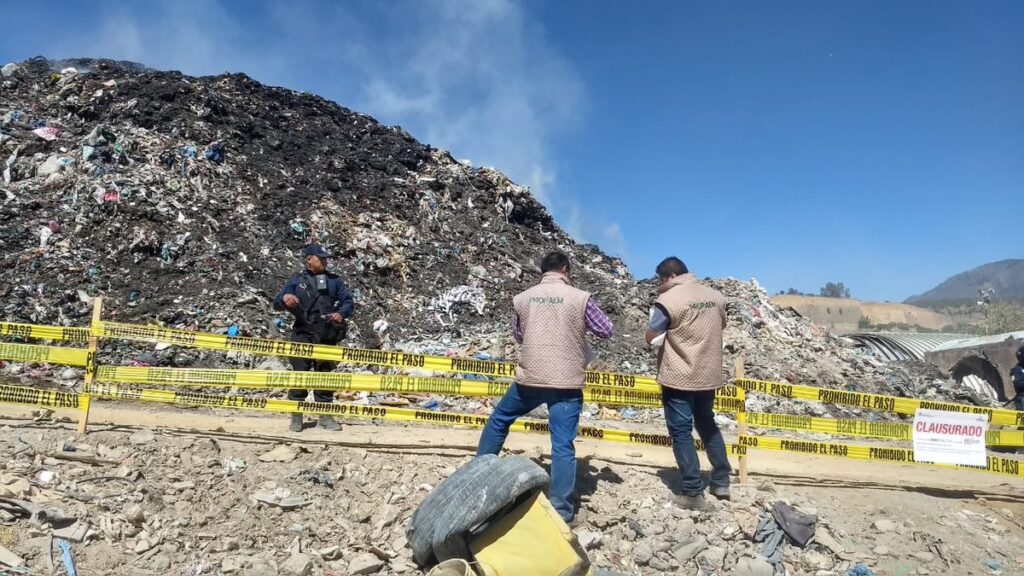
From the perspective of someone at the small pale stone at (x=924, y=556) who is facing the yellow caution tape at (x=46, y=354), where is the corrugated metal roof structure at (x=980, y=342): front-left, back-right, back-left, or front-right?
back-right

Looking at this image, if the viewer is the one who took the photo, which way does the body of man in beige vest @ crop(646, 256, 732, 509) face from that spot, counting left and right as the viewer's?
facing away from the viewer and to the left of the viewer

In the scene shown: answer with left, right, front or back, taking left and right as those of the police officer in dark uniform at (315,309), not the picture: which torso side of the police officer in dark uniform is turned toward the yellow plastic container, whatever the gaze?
front

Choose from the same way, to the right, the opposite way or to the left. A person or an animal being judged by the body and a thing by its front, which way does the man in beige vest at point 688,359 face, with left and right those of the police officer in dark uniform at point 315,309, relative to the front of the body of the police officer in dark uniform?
the opposite way

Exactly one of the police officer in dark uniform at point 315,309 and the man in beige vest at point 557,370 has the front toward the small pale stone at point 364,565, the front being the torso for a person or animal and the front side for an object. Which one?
the police officer in dark uniform

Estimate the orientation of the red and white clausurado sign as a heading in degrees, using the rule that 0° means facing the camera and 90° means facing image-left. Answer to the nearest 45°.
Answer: approximately 0°

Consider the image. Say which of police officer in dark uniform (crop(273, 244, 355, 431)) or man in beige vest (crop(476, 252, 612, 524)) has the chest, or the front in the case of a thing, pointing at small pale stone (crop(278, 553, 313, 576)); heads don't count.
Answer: the police officer in dark uniform

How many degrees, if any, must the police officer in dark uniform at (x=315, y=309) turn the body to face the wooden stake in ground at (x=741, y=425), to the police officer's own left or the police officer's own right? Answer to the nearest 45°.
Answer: approximately 45° to the police officer's own left

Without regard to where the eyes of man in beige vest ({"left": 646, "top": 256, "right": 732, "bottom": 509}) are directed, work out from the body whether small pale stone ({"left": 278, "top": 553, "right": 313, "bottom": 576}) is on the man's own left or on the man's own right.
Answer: on the man's own left

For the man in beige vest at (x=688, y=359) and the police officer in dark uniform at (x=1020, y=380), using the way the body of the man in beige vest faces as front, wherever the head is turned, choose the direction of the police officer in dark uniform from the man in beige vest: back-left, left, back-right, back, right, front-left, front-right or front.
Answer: right

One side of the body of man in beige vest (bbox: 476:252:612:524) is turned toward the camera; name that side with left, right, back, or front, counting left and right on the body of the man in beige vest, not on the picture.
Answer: back

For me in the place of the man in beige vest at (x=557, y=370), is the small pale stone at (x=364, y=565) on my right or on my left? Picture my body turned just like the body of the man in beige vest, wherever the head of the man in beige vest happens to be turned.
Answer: on my left

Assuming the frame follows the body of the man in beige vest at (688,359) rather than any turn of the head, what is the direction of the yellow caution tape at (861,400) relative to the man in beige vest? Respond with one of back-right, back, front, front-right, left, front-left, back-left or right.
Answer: right

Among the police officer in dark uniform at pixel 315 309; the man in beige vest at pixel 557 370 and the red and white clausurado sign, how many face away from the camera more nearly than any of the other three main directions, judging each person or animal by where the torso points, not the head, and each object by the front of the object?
1
